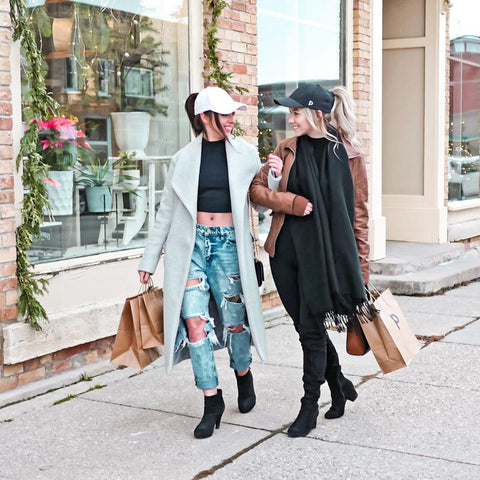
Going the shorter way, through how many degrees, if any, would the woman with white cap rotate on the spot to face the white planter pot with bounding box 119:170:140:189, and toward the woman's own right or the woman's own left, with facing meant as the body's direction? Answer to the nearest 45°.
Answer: approximately 180°

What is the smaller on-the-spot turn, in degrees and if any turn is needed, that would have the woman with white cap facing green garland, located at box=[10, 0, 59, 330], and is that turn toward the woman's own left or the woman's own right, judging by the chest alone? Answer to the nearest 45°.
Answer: approximately 135° to the woman's own right

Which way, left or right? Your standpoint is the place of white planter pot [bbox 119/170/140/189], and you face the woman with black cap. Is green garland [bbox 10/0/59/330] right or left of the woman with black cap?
right

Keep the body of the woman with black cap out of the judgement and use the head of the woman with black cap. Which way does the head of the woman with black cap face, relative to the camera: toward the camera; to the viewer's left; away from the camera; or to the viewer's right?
to the viewer's left

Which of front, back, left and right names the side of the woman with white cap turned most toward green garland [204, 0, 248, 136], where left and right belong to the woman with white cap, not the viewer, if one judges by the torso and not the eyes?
back

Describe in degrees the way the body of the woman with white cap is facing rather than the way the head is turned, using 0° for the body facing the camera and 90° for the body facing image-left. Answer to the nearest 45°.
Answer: approximately 0°

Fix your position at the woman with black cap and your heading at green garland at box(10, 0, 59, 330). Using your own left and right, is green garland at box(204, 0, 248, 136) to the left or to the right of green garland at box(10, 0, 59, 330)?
right

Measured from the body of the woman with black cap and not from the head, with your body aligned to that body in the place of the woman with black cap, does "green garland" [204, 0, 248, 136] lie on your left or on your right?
on your right

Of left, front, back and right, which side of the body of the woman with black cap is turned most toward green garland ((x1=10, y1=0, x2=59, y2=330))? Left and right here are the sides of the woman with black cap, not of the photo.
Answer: right

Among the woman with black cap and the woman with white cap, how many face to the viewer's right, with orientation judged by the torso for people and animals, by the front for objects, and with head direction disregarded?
0
